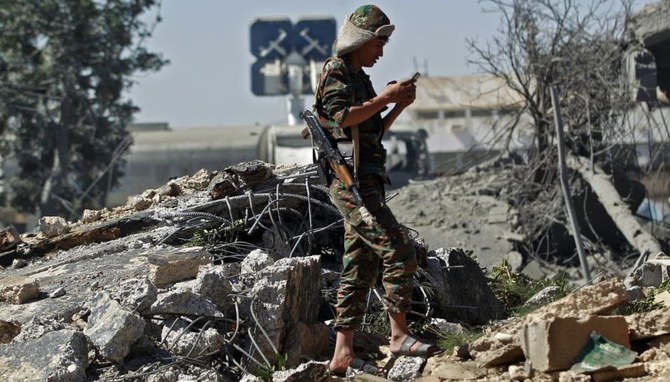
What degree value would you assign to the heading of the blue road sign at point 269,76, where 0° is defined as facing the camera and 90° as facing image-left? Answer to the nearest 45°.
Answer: approximately 0°

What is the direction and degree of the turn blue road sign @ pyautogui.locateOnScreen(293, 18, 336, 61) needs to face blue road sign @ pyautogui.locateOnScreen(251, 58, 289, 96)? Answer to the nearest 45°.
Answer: approximately 90° to its right

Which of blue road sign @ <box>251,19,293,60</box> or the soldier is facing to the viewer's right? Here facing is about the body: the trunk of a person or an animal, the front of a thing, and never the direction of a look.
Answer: the soldier

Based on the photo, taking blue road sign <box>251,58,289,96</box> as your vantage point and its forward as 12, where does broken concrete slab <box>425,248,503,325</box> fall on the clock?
The broken concrete slab is roughly at 12 o'clock from the blue road sign.

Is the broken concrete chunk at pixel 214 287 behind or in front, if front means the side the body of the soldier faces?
behind

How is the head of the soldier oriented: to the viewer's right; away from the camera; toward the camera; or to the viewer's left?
to the viewer's right

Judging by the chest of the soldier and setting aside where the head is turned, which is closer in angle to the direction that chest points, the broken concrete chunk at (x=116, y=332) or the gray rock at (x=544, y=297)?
the gray rock

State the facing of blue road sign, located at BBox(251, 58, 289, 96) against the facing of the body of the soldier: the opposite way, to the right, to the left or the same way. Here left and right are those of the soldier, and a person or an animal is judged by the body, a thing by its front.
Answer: to the right

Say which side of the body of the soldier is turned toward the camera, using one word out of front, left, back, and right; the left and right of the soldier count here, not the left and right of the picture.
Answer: right
